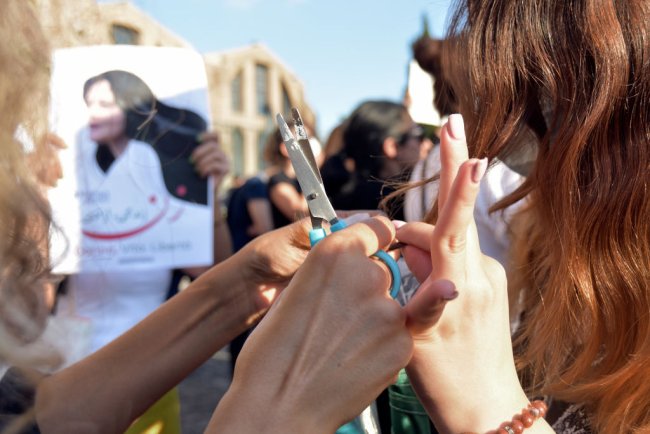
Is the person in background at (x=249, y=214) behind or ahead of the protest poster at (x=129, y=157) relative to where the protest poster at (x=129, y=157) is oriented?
behind

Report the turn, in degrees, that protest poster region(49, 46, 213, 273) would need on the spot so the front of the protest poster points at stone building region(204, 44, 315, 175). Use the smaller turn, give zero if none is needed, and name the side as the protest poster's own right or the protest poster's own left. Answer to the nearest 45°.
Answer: approximately 180°

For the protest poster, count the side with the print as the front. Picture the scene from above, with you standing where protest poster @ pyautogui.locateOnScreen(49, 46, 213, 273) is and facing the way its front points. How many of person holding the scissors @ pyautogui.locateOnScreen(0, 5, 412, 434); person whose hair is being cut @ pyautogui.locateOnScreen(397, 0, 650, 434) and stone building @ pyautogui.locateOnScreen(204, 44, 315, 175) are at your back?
1

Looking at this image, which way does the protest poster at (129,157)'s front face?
toward the camera

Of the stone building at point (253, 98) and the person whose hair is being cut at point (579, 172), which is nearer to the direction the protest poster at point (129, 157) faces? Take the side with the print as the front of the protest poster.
the person whose hair is being cut

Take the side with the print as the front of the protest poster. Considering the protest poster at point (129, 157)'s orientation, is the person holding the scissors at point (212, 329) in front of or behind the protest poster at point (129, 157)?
in front

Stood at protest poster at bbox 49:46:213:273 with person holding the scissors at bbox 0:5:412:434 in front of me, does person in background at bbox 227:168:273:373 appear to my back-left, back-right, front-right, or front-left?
back-left

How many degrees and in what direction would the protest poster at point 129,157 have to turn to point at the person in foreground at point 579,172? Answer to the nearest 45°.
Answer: approximately 45° to its left

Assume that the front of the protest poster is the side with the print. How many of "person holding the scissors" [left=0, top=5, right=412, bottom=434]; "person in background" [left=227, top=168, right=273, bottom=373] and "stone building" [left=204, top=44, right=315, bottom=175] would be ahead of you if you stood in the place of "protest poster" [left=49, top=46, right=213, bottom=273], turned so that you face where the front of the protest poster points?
1
